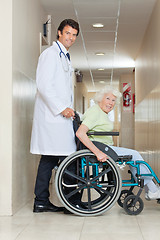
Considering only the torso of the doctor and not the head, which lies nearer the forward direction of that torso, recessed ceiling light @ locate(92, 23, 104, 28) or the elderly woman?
the elderly woman

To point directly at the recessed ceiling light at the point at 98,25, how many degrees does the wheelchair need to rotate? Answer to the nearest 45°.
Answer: approximately 90° to its left

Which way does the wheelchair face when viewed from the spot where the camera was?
facing to the right of the viewer
